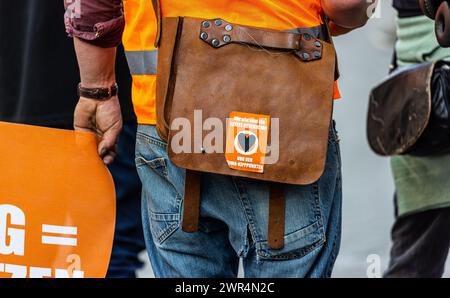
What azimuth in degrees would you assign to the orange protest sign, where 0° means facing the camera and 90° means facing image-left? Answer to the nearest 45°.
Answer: approximately 0°

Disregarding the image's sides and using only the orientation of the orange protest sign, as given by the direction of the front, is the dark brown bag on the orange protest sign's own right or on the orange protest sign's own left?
on the orange protest sign's own left

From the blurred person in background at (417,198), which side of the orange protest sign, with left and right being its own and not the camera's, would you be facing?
left
